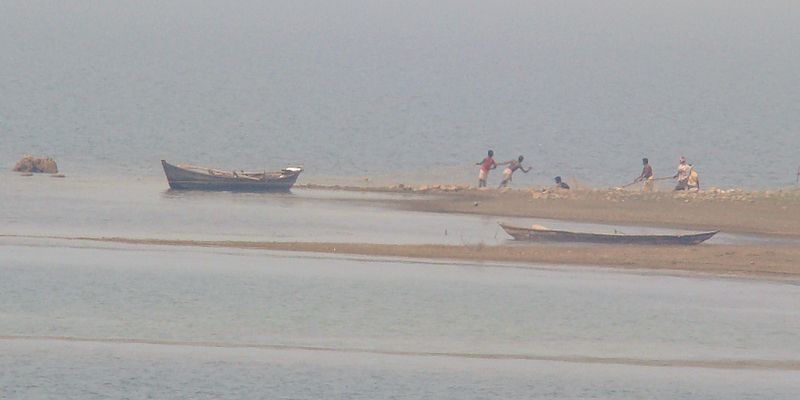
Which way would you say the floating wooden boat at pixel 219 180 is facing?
to the viewer's left

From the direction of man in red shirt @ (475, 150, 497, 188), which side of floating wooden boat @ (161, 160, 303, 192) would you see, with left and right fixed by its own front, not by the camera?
back

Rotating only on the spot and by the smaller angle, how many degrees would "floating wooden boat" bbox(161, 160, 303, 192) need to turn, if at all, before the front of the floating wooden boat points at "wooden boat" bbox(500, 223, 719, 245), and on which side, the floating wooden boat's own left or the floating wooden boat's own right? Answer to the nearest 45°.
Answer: approximately 135° to the floating wooden boat's own left
